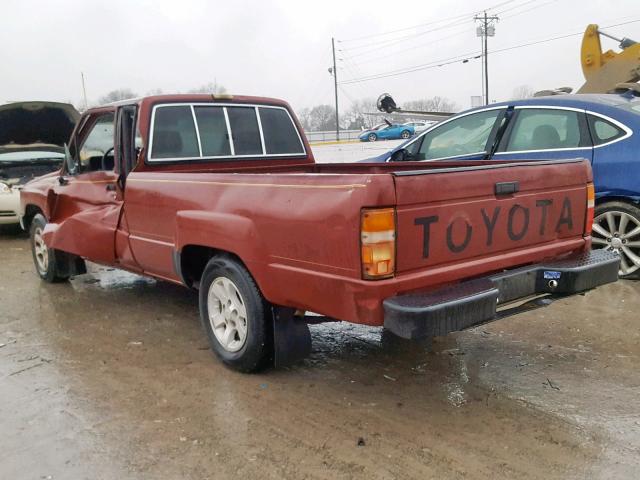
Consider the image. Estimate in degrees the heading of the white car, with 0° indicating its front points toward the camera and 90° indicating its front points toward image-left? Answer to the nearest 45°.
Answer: approximately 0°

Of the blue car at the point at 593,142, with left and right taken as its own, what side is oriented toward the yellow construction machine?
right

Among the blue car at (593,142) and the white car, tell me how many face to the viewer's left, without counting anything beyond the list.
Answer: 1

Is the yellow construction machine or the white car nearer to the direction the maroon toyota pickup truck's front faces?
the white car

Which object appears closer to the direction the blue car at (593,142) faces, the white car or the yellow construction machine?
the white car

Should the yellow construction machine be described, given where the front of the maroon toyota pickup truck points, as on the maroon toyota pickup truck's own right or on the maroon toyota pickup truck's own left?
on the maroon toyota pickup truck's own right

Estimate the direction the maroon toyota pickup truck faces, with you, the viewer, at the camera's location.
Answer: facing away from the viewer and to the left of the viewer

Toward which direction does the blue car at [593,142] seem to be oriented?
to the viewer's left

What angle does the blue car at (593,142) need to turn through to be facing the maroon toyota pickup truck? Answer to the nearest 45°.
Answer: approximately 45° to its left

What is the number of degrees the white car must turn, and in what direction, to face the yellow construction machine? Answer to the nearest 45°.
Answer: approximately 90° to its left
